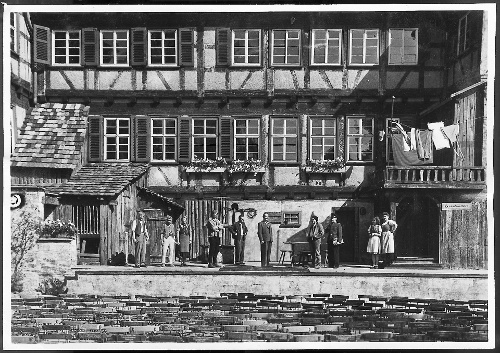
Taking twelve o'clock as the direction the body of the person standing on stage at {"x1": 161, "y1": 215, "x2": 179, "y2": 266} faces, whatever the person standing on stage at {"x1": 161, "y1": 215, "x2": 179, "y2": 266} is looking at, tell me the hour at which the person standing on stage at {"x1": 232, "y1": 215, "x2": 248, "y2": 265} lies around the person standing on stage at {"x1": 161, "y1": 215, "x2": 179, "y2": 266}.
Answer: the person standing on stage at {"x1": 232, "y1": 215, "x2": 248, "y2": 265} is roughly at 9 o'clock from the person standing on stage at {"x1": 161, "y1": 215, "x2": 179, "y2": 266}.

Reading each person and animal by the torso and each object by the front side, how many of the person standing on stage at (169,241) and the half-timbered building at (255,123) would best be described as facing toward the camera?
2

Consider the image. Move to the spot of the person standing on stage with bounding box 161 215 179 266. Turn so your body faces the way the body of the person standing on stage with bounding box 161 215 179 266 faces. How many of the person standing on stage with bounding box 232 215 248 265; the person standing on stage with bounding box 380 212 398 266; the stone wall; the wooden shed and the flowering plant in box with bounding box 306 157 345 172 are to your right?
2

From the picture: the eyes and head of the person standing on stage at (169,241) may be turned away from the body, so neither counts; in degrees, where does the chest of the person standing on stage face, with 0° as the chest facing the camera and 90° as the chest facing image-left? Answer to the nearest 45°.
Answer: approximately 0°

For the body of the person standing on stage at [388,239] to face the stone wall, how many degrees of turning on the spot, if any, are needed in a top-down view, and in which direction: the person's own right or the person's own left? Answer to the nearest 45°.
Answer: approximately 45° to the person's own right

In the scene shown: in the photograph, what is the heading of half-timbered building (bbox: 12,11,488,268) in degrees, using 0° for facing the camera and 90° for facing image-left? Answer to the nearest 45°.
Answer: approximately 0°
